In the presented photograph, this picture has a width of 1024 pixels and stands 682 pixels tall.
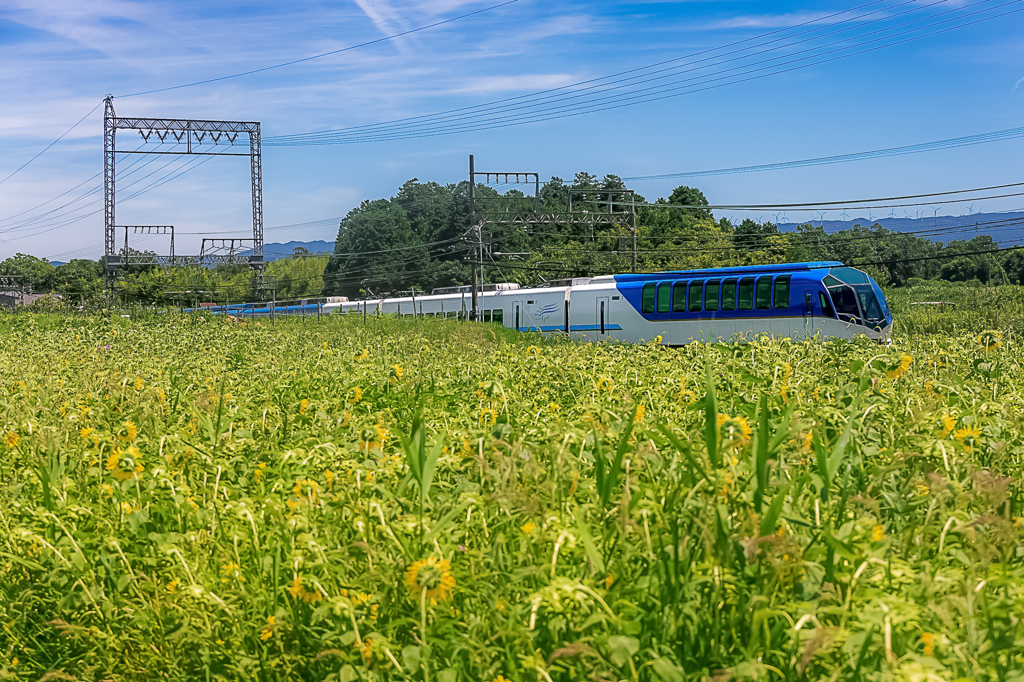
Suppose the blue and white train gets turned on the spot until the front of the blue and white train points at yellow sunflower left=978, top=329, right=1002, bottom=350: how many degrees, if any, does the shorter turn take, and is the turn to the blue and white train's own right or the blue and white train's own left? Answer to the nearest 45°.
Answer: approximately 45° to the blue and white train's own right

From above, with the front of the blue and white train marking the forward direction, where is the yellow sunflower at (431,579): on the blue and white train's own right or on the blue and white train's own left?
on the blue and white train's own right

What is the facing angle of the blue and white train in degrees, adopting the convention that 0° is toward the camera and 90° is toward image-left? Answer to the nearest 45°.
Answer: approximately 315°

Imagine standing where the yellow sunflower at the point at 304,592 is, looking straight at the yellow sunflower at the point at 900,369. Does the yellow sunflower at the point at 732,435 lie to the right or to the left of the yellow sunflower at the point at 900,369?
right
